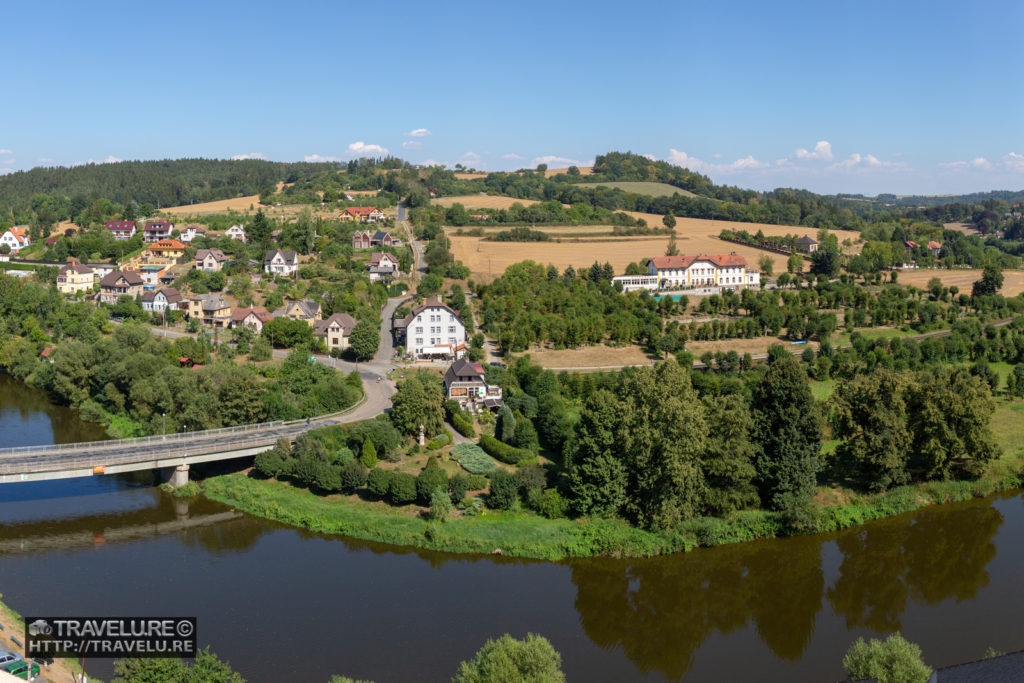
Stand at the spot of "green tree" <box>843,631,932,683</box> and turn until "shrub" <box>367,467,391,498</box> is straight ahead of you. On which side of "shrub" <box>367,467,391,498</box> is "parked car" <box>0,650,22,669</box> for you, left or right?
left

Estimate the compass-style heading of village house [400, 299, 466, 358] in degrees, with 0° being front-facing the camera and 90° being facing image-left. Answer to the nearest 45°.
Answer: approximately 0°

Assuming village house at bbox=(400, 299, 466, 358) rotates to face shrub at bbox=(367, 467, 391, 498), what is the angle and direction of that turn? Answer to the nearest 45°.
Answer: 0° — it already faces it

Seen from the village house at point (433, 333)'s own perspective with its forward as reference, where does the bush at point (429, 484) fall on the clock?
The bush is roughly at 12 o'clock from the village house.

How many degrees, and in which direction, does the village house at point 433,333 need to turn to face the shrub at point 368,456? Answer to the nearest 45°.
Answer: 0° — it already faces it

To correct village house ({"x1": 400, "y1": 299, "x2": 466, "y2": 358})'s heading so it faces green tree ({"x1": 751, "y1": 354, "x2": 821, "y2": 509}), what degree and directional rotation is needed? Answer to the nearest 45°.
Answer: approximately 45° to its left
